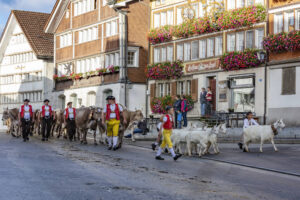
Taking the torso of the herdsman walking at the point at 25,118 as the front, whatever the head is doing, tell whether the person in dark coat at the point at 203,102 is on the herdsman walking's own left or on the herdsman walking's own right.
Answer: on the herdsman walking's own left

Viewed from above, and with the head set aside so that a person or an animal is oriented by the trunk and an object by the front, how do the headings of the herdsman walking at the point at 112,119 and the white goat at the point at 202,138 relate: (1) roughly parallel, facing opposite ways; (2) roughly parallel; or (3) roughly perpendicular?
roughly perpendicular

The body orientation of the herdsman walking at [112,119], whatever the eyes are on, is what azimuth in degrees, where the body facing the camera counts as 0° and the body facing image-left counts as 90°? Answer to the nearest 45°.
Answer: approximately 0°

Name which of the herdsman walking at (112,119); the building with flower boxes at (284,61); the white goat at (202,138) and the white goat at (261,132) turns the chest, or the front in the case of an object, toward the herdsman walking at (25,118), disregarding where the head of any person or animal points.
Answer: the building with flower boxes

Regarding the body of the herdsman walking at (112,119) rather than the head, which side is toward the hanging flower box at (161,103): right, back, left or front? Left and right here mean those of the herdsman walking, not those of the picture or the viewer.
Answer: back

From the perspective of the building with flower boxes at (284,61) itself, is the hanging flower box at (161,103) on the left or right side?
on its right

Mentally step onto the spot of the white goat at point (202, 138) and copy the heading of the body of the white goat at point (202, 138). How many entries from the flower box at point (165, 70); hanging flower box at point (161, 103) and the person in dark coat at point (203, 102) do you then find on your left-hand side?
3

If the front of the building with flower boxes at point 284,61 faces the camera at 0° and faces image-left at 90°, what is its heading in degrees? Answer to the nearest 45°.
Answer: approximately 45°

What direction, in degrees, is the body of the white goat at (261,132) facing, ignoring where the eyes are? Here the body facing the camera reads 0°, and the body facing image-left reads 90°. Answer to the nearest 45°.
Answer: approximately 270°

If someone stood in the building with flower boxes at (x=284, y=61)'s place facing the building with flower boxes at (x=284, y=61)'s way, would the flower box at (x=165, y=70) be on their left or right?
on their right

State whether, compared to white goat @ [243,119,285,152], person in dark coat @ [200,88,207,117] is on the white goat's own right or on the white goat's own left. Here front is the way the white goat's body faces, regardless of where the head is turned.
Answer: on the white goat's own left
